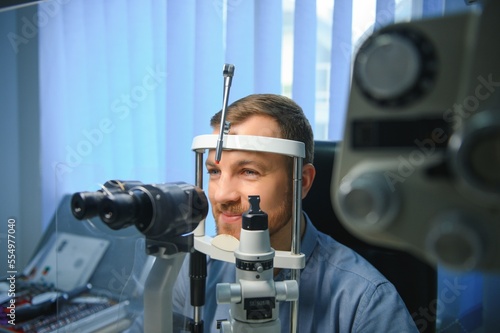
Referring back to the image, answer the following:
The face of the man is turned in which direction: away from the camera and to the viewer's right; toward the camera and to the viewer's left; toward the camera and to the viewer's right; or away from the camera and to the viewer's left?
toward the camera and to the viewer's left

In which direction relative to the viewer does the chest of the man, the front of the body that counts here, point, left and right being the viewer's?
facing the viewer and to the left of the viewer
